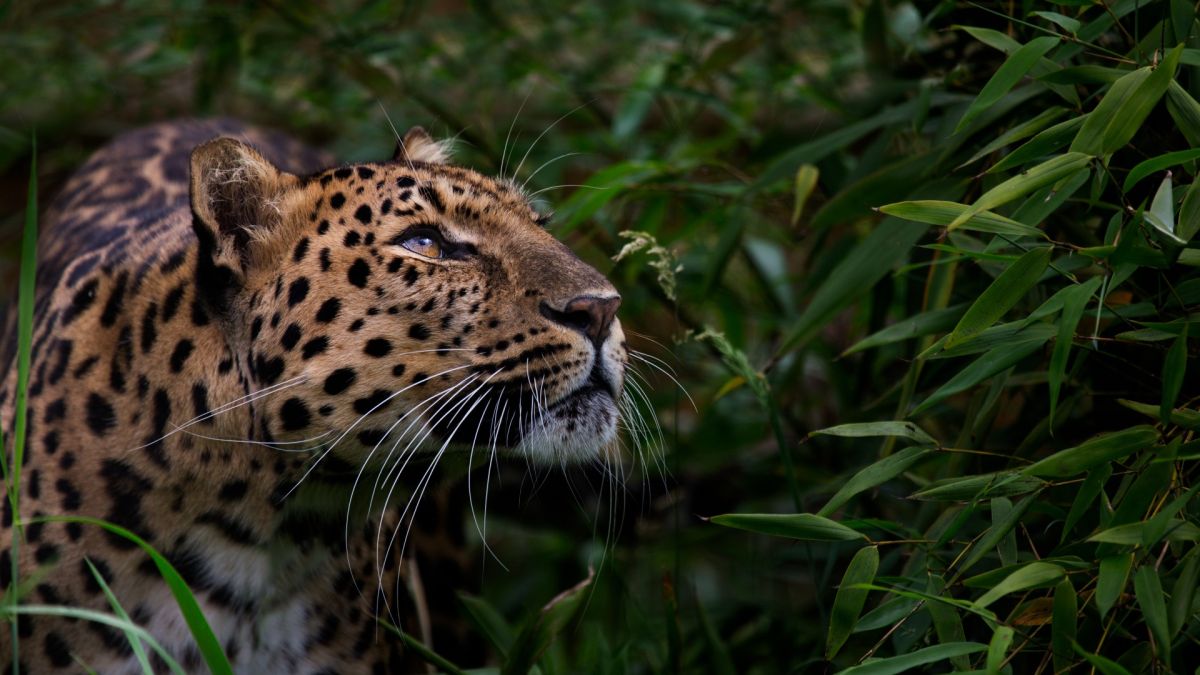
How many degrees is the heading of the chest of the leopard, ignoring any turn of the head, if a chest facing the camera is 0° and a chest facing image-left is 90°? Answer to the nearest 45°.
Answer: approximately 315°

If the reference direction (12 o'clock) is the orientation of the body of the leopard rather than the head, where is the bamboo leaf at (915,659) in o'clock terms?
The bamboo leaf is roughly at 12 o'clock from the leopard.

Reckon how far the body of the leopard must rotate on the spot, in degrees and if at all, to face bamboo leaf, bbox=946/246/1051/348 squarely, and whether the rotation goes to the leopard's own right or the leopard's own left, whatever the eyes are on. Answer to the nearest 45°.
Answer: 0° — it already faces it

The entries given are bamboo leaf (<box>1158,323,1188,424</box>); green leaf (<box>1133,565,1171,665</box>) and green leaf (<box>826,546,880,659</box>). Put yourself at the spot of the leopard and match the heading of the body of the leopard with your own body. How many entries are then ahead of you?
3

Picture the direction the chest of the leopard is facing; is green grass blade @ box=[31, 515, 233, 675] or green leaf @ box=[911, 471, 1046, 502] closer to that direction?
the green leaf

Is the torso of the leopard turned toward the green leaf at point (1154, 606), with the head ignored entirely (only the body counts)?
yes

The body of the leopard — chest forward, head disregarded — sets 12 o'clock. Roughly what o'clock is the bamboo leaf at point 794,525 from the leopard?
The bamboo leaf is roughly at 12 o'clock from the leopard.

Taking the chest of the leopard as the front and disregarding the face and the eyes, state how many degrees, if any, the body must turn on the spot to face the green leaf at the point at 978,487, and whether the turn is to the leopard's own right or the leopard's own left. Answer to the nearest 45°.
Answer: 0° — it already faces it
